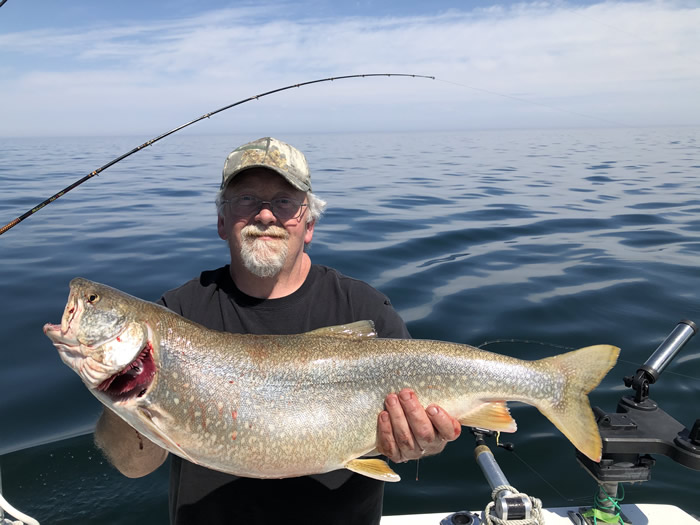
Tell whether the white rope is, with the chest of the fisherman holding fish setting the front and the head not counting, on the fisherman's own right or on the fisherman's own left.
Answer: on the fisherman's own left

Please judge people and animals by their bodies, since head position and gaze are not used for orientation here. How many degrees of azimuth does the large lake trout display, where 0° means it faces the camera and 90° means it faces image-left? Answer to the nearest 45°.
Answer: approximately 90°

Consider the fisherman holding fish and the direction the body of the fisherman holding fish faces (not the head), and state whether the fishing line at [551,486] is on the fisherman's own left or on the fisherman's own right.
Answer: on the fisherman's own left

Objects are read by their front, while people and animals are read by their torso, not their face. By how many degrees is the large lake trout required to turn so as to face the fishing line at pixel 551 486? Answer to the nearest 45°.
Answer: approximately 135° to its right

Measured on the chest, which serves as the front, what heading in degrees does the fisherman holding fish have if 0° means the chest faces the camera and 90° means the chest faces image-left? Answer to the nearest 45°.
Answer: approximately 0°

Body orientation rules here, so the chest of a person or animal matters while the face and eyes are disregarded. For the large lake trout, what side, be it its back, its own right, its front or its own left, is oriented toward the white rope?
back

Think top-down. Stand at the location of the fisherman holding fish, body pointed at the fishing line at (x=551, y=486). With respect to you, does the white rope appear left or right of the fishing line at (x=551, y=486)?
right
